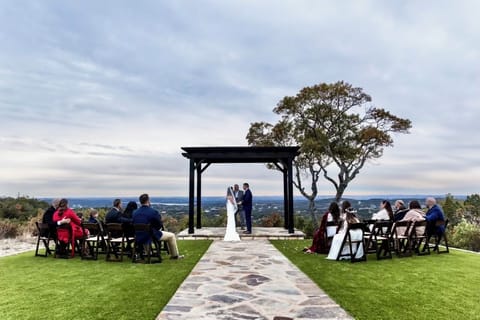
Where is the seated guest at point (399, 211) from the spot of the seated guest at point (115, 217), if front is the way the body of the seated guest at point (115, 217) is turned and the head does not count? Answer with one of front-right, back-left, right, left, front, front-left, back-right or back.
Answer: front-right

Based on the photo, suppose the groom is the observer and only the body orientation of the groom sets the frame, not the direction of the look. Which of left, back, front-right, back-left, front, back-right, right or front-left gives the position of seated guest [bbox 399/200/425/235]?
back-left

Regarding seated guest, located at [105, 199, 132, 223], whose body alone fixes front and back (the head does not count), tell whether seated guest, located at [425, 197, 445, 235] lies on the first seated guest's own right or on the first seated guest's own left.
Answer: on the first seated guest's own right

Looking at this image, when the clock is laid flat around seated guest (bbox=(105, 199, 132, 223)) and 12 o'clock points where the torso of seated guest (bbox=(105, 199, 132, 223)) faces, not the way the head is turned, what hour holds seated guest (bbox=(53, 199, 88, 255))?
seated guest (bbox=(53, 199, 88, 255)) is roughly at 8 o'clock from seated guest (bbox=(105, 199, 132, 223)).

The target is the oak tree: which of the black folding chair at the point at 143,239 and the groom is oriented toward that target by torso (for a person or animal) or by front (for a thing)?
the black folding chair

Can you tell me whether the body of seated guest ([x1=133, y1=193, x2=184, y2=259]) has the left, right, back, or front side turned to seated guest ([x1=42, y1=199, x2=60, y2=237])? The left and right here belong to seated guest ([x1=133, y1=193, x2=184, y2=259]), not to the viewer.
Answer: left

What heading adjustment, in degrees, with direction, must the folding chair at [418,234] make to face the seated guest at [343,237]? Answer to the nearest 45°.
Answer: approximately 90° to its left

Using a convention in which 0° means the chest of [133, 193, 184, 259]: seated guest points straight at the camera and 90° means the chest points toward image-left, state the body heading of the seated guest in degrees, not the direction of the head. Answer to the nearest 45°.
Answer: approximately 225°

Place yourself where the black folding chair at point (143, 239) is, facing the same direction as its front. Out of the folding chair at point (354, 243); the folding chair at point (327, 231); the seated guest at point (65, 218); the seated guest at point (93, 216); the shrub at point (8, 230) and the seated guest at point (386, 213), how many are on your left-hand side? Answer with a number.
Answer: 3

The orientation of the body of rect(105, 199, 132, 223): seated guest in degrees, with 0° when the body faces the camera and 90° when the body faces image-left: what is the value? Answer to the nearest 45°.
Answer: approximately 225°

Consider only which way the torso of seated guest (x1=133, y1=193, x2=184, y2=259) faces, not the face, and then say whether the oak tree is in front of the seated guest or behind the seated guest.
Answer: in front

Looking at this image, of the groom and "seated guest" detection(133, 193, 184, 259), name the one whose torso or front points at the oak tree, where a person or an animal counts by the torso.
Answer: the seated guest

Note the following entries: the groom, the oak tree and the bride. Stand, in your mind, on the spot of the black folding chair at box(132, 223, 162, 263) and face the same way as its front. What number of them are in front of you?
3

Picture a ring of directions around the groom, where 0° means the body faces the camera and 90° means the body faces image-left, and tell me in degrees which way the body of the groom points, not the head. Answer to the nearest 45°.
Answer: approximately 90°

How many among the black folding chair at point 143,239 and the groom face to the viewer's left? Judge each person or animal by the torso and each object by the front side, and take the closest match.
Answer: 1

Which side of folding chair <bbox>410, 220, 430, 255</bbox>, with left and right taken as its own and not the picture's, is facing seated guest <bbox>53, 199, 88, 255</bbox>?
left
